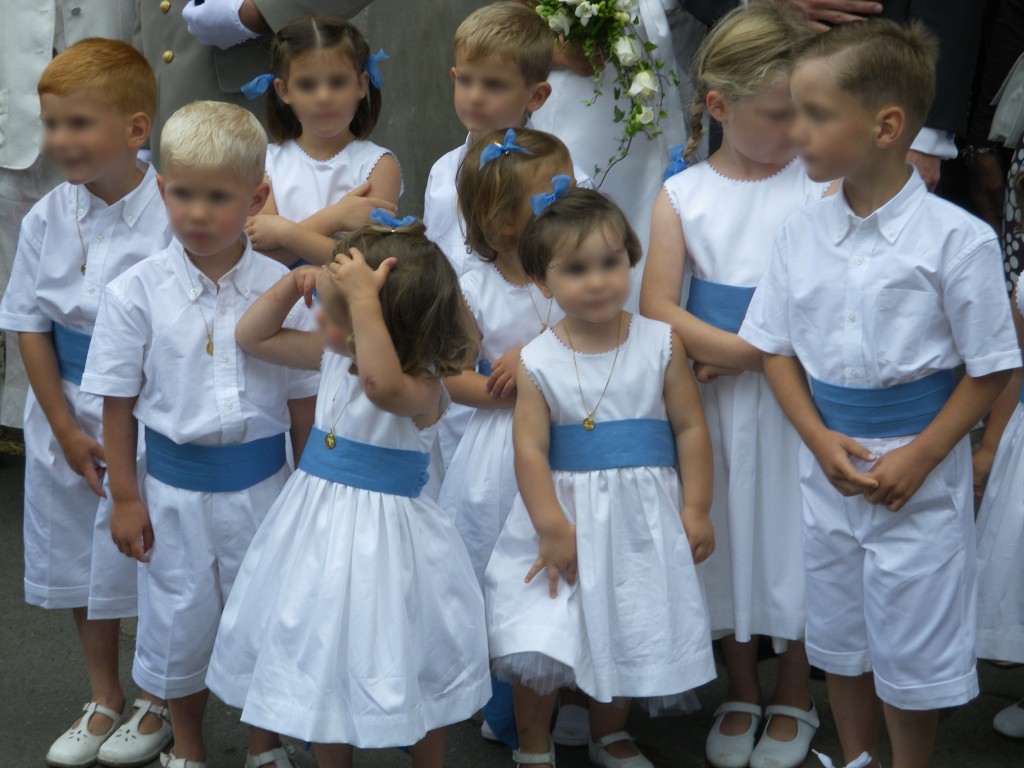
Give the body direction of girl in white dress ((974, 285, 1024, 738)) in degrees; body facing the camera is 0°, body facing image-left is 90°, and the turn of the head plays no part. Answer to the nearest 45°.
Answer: approximately 45°

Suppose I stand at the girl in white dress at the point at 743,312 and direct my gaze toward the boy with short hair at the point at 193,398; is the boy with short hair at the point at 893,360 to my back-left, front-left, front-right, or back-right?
back-left

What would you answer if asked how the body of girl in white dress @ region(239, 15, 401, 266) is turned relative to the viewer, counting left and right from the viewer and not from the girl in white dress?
facing the viewer

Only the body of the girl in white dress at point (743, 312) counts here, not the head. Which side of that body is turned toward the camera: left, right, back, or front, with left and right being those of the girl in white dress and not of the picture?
front

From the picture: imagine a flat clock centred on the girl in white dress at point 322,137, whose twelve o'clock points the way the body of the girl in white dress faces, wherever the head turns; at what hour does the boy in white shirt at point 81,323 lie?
The boy in white shirt is roughly at 2 o'clock from the girl in white dress.

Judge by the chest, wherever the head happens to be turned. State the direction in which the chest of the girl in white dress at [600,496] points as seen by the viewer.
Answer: toward the camera

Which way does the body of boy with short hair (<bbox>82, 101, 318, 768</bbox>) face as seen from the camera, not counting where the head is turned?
toward the camera

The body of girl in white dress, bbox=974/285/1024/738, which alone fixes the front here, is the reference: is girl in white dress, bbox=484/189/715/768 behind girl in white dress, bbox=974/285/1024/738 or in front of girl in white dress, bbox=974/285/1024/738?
in front

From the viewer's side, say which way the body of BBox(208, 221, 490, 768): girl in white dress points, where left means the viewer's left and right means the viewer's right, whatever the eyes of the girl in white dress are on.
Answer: facing the viewer and to the left of the viewer
